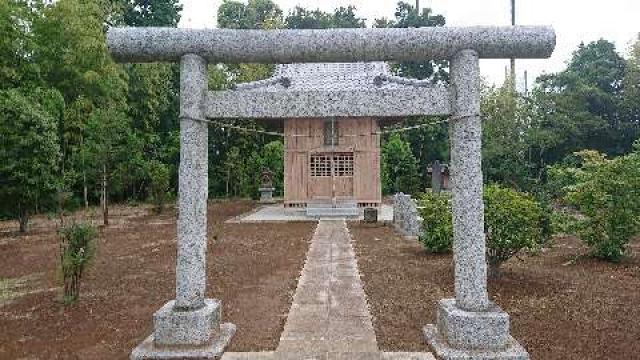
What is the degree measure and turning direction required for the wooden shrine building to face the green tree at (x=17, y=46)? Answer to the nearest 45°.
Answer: approximately 90° to its right

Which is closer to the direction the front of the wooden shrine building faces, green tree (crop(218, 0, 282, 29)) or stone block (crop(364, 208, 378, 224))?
the stone block

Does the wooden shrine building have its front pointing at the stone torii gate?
yes

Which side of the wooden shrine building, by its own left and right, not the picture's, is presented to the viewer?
front

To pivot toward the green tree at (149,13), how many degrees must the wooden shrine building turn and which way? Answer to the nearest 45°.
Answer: approximately 135° to its right

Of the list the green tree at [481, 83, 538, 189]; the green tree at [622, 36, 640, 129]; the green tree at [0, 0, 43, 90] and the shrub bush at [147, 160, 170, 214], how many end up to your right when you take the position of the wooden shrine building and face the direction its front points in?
2

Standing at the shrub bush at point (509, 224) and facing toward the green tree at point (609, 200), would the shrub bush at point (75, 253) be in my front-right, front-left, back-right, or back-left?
back-left

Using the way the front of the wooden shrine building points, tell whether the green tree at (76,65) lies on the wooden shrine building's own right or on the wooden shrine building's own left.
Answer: on the wooden shrine building's own right

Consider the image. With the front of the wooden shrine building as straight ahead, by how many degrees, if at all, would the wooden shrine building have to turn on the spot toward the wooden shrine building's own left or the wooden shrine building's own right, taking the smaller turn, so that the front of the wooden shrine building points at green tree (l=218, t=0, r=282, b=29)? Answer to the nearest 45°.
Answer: approximately 180°

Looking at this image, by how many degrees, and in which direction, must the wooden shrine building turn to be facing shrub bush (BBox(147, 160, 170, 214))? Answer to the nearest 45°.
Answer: approximately 90° to its right

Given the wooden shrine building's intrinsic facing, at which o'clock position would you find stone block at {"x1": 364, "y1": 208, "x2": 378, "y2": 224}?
The stone block is roughly at 11 o'clock from the wooden shrine building.

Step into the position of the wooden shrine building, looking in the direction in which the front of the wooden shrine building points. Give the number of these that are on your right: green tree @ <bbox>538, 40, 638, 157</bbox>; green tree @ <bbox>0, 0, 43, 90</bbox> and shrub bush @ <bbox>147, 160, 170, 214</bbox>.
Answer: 2

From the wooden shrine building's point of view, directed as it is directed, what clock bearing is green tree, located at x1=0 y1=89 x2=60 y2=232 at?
The green tree is roughly at 2 o'clock from the wooden shrine building.

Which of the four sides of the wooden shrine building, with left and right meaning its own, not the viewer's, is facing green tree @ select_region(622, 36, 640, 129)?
left
